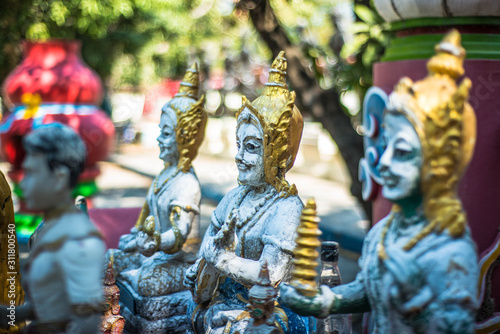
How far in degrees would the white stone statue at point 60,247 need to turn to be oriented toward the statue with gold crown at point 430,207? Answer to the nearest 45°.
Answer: approximately 135° to its left

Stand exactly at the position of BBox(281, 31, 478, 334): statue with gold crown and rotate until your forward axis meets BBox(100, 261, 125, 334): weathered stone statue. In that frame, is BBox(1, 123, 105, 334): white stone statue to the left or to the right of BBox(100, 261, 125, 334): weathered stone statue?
left

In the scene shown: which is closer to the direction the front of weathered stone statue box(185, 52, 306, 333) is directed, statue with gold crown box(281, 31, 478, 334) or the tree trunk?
the statue with gold crown

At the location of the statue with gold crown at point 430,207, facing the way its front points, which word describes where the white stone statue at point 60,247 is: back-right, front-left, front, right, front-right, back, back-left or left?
front-right

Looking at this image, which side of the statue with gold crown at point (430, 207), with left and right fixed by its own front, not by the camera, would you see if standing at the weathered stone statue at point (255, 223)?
right

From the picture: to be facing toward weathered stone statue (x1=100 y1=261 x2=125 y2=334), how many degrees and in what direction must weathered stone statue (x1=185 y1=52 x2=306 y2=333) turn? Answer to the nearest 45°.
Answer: approximately 45° to its right

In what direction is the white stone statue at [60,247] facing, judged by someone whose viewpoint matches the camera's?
facing to the left of the viewer

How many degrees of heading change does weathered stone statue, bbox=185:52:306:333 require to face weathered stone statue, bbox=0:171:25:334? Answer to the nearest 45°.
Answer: approximately 45° to its right

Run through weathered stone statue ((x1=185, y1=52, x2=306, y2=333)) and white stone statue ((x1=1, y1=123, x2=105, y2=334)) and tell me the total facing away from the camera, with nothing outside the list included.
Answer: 0

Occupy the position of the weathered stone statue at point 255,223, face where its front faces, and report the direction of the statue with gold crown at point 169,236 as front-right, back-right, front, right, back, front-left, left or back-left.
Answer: right
